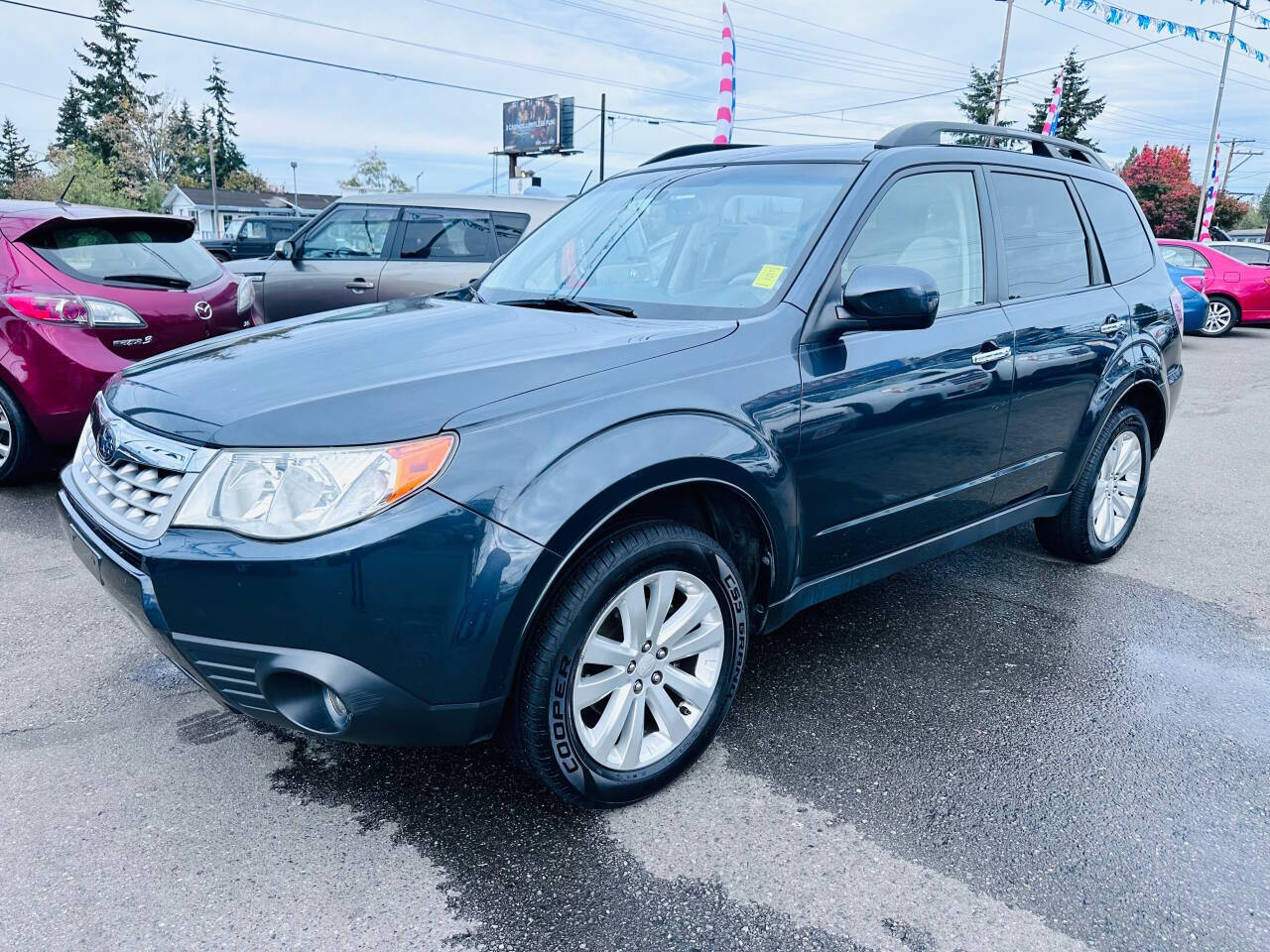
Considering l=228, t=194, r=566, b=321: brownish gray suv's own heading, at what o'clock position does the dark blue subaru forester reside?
The dark blue subaru forester is roughly at 9 o'clock from the brownish gray suv.

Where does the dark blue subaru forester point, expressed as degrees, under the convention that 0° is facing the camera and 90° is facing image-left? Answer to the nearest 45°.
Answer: approximately 45°

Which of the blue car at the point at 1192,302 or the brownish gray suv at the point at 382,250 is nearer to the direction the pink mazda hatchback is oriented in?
the brownish gray suv

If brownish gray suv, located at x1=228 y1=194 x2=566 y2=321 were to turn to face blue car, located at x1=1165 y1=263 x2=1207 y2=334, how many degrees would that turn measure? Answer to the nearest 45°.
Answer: approximately 180°

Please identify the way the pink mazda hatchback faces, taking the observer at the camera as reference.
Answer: facing away from the viewer and to the left of the viewer

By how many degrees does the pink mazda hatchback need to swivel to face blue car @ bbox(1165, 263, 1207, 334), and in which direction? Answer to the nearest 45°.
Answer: approximately 135° to its right

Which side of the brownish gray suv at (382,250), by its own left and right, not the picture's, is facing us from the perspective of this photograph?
left

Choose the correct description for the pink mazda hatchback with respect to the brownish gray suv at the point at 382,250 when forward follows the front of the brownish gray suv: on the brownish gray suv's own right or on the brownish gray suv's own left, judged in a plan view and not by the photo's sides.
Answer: on the brownish gray suv's own left

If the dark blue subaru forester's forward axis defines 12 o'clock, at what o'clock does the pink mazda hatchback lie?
The pink mazda hatchback is roughly at 3 o'clock from the dark blue subaru forester.

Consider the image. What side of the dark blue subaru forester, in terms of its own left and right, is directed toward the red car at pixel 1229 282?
back
